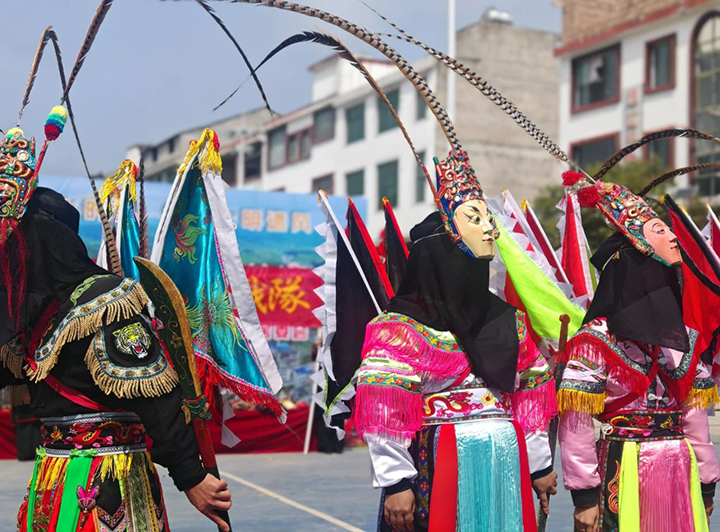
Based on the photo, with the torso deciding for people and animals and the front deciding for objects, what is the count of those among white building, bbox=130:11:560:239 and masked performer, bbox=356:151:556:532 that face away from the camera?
0

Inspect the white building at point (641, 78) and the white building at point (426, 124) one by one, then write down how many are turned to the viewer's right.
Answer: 0

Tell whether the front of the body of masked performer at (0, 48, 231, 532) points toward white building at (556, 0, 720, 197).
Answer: no

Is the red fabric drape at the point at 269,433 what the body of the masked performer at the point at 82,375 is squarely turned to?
no

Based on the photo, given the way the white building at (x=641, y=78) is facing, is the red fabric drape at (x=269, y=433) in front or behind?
in front

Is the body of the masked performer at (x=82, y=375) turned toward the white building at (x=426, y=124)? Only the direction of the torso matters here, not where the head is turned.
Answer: no

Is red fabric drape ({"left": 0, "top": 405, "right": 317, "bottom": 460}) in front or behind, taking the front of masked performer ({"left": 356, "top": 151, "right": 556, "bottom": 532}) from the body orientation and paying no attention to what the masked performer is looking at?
behind

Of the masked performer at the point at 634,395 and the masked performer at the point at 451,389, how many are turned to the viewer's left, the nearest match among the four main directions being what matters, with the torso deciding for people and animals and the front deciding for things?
0

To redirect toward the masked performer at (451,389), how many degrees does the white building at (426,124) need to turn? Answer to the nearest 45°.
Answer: approximately 45° to its left

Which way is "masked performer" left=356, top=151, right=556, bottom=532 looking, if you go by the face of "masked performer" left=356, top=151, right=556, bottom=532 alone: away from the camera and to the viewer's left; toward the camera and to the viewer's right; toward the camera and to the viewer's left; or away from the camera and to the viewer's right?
toward the camera and to the viewer's right

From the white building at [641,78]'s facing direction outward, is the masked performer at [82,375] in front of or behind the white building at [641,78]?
in front

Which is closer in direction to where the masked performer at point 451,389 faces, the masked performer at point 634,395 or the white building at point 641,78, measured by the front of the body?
the masked performer

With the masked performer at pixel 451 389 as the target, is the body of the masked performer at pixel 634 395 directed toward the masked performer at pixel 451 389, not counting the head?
no

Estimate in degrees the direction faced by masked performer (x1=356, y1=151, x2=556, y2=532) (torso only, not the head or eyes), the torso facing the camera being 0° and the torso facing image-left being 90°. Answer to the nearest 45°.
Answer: approximately 315°
